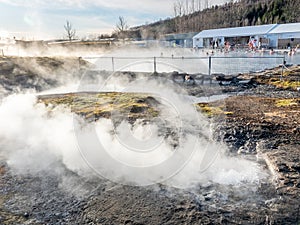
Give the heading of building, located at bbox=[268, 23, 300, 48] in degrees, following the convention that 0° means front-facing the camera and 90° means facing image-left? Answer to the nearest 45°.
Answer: approximately 0°
